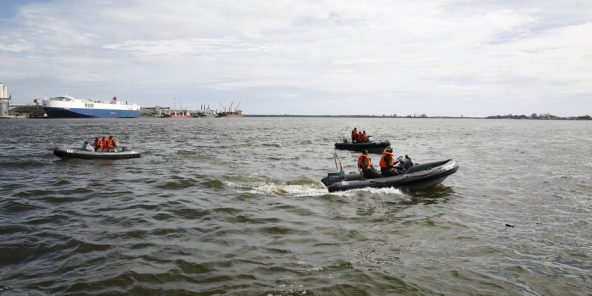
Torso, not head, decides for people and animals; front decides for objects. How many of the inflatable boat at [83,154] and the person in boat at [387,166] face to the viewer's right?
1

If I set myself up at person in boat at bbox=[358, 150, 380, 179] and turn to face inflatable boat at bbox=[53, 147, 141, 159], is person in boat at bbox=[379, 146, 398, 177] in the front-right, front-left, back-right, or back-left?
back-right

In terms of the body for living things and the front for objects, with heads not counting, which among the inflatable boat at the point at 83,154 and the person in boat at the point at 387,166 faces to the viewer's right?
the person in boat

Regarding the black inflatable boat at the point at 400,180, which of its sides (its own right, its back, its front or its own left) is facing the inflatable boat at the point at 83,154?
back

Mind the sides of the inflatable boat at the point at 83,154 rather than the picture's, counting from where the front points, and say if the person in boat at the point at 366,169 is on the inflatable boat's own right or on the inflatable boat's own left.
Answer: on the inflatable boat's own left

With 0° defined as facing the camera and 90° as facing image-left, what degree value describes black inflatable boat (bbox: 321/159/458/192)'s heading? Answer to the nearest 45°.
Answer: approximately 270°

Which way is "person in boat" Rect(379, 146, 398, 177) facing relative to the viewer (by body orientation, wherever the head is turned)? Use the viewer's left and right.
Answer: facing to the right of the viewer

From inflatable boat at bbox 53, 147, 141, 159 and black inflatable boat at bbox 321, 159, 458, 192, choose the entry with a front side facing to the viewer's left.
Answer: the inflatable boat

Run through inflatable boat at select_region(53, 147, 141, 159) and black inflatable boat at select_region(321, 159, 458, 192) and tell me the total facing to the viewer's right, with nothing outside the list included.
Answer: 1

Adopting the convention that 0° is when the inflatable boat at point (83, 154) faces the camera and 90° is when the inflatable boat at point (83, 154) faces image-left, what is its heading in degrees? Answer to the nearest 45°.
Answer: approximately 90°
